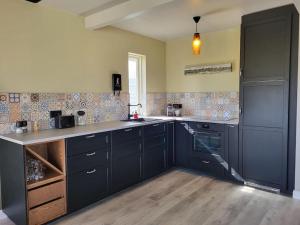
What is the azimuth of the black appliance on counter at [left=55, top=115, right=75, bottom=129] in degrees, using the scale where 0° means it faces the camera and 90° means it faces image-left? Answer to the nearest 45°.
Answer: approximately 315°

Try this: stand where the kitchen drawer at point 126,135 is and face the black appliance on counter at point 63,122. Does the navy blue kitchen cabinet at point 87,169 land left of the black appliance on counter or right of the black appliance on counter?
left

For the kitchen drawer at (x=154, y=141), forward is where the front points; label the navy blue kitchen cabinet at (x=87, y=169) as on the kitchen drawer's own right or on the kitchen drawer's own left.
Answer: on the kitchen drawer's own right

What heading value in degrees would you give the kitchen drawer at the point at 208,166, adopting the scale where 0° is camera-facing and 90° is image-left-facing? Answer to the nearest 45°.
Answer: approximately 45°

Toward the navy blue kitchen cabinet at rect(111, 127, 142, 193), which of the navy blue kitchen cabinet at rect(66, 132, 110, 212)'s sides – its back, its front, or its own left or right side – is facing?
left

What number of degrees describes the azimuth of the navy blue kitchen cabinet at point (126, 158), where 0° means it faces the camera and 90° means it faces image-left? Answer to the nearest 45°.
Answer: approximately 315°

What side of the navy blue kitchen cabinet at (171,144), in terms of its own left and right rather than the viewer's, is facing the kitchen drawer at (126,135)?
right

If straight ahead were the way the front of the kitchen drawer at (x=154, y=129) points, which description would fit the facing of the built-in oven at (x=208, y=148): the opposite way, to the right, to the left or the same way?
to the right

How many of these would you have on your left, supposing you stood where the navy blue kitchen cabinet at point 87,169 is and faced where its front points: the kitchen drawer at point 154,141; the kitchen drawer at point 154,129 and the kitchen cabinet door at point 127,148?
3
